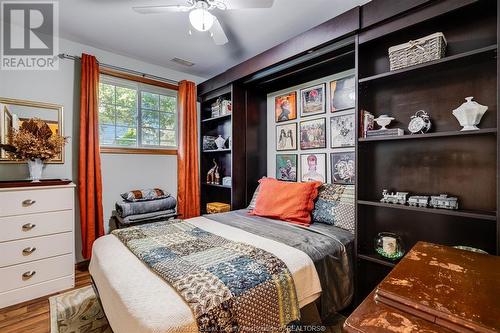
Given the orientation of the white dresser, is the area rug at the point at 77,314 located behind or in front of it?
in front

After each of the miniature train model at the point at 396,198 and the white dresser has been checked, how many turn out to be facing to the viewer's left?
1

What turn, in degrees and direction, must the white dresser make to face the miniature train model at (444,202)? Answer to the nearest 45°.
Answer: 0° — it already faces it

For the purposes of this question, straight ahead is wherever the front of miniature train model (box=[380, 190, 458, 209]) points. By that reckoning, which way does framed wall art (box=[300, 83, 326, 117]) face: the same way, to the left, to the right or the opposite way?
to the left

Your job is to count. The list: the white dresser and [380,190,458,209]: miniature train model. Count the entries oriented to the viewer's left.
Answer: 1

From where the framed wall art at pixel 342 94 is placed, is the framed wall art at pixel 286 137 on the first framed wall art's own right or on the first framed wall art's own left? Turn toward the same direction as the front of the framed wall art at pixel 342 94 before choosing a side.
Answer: on the first framed wall art's own right

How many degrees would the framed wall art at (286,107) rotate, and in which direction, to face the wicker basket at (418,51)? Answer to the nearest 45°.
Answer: approximately 90° to its left

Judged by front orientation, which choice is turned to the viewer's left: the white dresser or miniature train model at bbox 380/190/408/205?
the miniature train model

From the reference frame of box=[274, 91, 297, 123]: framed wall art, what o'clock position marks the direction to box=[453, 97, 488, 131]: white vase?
The white vase is roughly at 9 o'clock from the framed wall art.

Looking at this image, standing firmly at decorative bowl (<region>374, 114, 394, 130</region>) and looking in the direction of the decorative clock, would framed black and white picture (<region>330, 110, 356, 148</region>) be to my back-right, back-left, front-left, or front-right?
back-left

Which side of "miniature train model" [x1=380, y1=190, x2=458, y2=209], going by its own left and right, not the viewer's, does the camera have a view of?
left

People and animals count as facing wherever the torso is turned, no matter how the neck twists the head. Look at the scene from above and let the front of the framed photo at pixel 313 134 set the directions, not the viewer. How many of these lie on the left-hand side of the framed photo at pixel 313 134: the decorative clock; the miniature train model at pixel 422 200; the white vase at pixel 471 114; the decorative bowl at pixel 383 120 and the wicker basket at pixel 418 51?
5

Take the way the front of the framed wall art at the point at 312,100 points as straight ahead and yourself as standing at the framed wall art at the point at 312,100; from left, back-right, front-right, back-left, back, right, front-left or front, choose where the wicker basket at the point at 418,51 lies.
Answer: left

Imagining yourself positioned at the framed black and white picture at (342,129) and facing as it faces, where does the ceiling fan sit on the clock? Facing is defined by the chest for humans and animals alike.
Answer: The ceiling fan is roughly at 12 o'clock from the framed black and white picture.

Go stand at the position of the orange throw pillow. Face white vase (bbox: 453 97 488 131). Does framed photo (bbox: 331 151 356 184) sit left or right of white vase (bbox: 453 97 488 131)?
left
